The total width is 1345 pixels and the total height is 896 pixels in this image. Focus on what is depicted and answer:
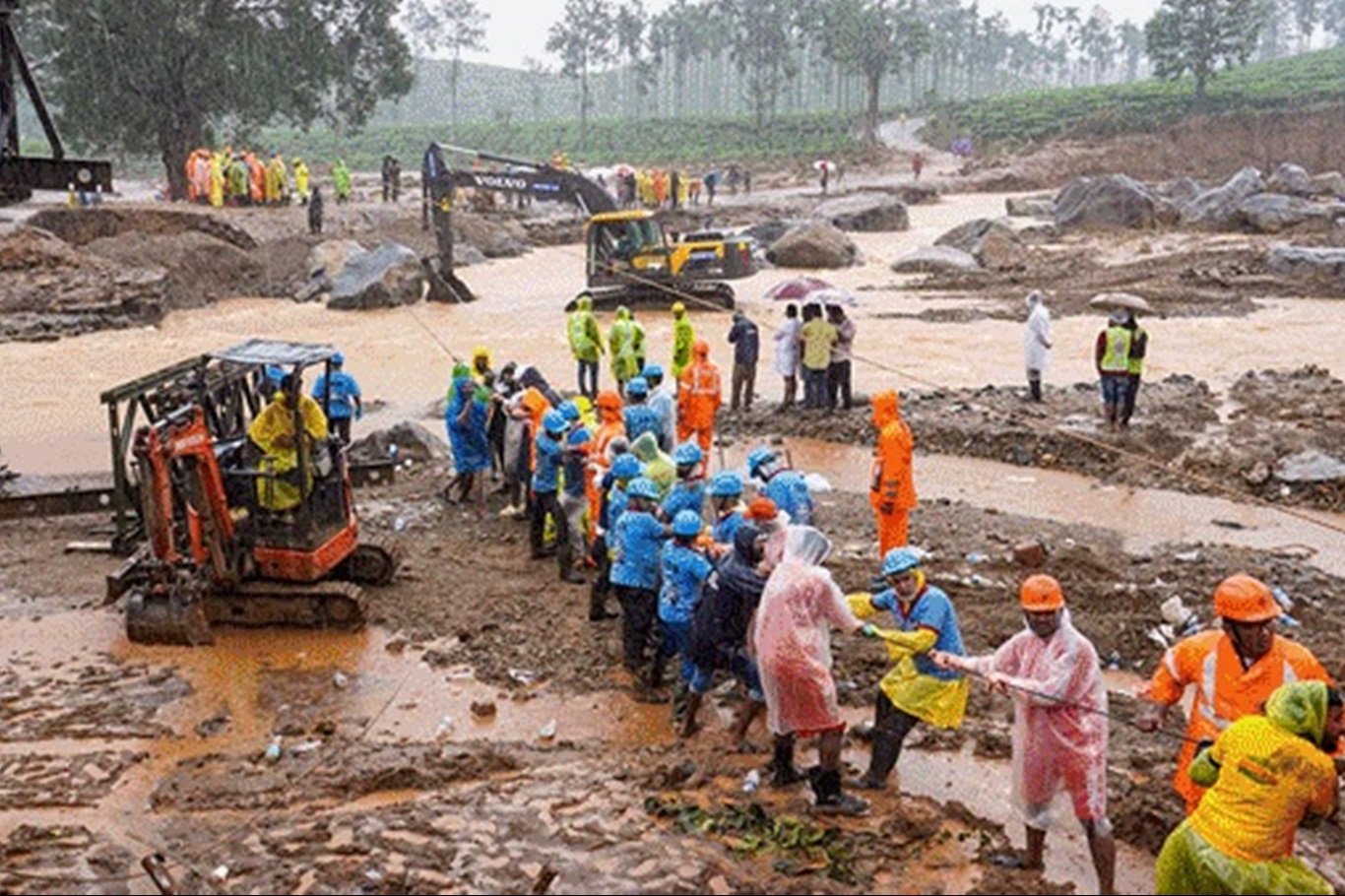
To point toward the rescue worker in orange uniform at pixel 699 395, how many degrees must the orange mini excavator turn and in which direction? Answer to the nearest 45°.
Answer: approximately 180°

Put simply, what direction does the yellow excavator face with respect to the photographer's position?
facing to the left of the viewer

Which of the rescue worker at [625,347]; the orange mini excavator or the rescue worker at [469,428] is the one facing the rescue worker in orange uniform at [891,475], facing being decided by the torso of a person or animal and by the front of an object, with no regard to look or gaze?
the rescue worker at [469,428]

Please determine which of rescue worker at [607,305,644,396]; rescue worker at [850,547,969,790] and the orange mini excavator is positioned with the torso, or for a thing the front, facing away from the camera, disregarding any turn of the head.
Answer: rescue worker at [607,305,644,396]

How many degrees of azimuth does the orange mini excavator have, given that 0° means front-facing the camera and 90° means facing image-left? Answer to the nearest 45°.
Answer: approximately 45°

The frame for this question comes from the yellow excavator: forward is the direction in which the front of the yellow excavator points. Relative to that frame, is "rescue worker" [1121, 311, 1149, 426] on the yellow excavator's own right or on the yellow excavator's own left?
on the yellow excavator's own left

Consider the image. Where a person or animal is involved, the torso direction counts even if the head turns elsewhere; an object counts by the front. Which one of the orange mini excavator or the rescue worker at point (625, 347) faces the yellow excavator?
the rescue worker

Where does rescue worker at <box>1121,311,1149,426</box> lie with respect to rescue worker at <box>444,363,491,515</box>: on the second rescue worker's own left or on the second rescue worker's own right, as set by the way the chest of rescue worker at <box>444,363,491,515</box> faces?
on the second rescue worker's own left
